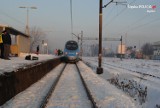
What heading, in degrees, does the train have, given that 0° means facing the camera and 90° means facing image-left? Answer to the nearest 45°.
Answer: approximately 0°
